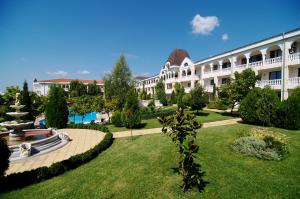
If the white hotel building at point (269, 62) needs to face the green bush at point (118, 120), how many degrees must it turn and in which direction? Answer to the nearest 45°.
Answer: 0° — it already faces it

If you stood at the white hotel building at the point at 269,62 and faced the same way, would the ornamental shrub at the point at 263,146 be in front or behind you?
in front

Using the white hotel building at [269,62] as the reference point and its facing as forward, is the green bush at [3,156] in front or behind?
in front

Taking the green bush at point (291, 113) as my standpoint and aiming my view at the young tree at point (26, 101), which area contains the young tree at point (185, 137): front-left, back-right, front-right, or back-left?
front-left

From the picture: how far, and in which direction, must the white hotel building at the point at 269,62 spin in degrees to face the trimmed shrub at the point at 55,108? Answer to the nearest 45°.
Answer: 0° — it already faces it

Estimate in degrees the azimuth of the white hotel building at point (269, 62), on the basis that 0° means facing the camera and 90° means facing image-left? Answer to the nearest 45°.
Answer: approximately 45°

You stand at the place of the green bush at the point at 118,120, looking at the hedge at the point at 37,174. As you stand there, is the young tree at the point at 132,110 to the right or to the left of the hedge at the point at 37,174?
left

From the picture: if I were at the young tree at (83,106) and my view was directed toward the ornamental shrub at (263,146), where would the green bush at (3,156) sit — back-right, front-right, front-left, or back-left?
front-right

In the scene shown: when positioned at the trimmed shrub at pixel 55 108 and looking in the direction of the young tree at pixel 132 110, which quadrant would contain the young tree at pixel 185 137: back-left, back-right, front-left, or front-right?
front-right

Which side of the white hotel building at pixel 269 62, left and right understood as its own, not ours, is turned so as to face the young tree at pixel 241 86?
front

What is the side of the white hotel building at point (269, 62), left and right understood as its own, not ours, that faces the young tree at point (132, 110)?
front

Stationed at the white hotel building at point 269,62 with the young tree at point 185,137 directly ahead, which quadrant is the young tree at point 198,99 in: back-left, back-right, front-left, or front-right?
front-right

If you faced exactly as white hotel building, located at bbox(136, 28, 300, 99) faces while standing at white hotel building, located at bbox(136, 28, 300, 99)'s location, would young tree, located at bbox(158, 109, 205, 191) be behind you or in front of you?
in front

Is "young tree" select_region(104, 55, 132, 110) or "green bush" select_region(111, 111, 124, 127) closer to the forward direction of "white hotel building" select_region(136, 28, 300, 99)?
the green bush
